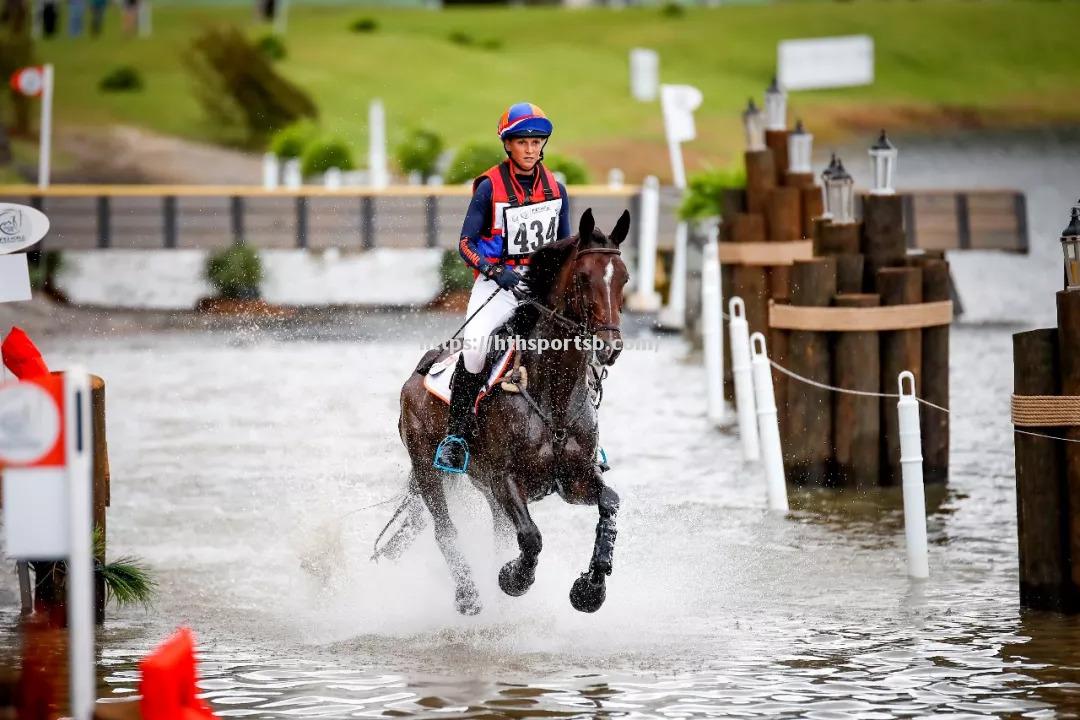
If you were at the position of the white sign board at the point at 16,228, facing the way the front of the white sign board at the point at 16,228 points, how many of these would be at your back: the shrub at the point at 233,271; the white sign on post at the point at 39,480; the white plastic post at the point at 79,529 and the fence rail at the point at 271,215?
2

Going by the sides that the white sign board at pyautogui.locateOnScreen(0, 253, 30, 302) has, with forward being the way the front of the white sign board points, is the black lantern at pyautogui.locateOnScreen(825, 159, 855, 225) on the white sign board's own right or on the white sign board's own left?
on the white sign board's own left

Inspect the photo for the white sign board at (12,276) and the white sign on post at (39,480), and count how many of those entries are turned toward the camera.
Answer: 2

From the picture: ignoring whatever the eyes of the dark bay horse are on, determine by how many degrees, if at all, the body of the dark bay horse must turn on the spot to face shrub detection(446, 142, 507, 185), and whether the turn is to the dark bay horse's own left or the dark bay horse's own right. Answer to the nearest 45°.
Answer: approximately 135° to the dark bay horse's own left

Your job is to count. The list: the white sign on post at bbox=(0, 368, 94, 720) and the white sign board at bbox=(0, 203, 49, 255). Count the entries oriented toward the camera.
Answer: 2

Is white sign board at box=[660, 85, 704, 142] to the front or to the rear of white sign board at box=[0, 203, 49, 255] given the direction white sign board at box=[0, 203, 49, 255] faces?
to the rear

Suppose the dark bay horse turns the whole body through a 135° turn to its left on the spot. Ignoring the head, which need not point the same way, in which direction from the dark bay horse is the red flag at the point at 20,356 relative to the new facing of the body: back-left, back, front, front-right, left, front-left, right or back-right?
left

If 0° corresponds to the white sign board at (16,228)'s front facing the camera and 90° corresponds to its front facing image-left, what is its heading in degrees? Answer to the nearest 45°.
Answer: approximately 0°

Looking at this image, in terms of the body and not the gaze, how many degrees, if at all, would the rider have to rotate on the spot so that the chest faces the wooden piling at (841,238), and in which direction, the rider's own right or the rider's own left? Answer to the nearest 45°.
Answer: approximately 90° to the rider's own left

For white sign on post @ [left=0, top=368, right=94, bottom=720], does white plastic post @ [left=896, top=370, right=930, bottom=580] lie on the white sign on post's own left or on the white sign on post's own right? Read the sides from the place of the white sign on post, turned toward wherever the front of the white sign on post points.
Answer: on the white sign on post's own left
